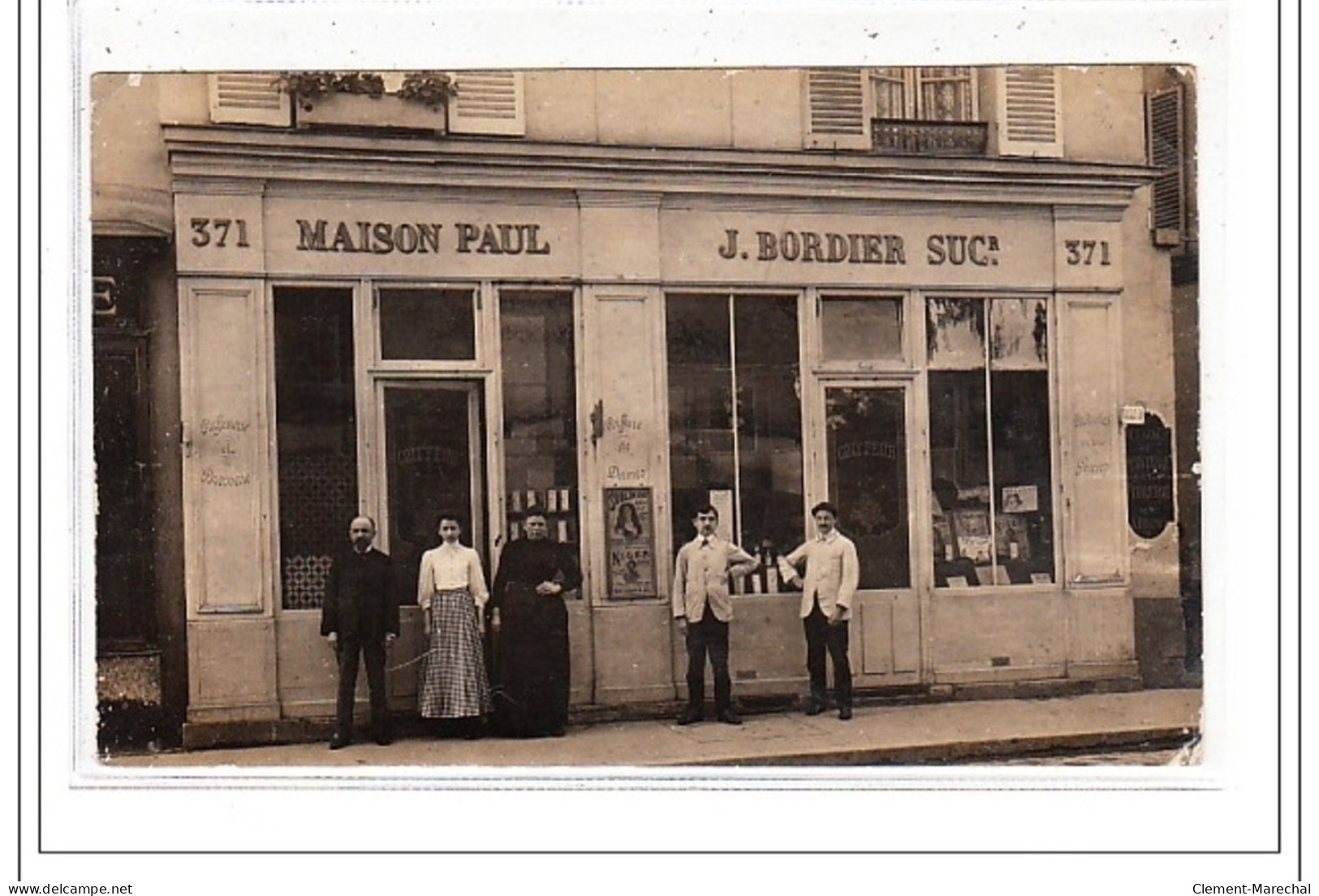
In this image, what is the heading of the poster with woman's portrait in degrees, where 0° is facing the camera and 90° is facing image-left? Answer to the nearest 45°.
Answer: approximately 0°
